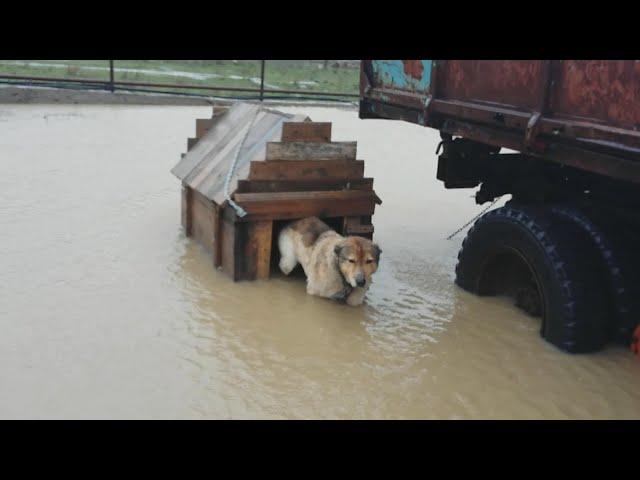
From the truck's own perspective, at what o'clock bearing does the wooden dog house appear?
The wooden dog house is roughly at 5 o'clock from the truck.

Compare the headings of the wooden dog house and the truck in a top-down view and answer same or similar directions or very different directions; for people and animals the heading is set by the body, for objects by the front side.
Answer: same or similar directions

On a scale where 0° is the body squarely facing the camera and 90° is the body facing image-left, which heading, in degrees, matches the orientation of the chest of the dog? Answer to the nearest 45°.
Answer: approximately 315°

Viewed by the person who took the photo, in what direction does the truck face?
facing the viewer and to the right of the viewer

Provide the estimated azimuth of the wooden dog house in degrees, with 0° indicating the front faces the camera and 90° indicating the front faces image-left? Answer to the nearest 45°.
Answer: approximately 315°
